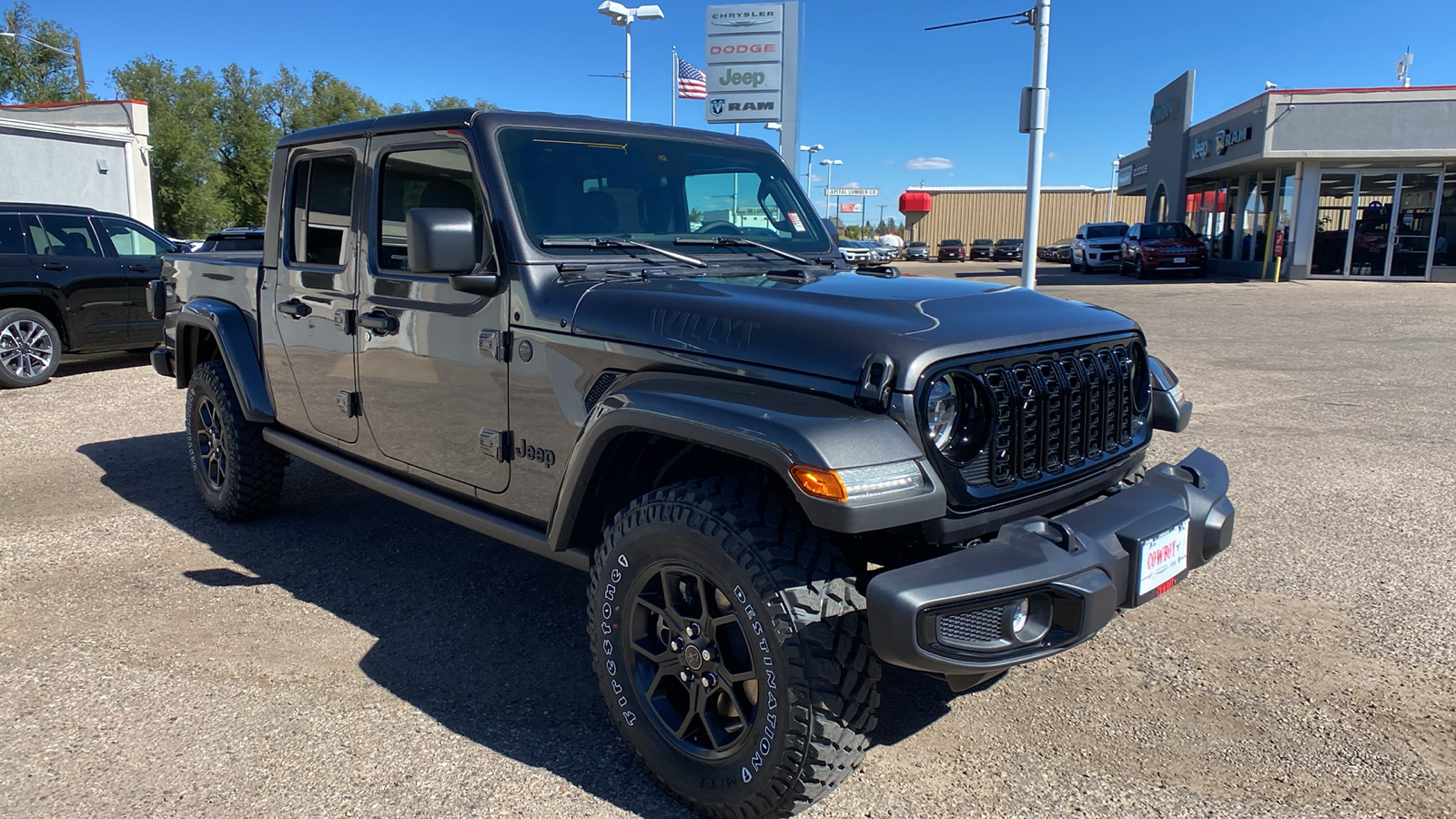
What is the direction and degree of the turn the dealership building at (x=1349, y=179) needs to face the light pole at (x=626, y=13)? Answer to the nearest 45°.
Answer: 0° — it already faces it

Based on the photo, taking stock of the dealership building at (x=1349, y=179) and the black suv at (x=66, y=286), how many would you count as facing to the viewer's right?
1

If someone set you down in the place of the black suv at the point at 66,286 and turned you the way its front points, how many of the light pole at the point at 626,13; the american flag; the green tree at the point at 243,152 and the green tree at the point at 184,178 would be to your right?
0

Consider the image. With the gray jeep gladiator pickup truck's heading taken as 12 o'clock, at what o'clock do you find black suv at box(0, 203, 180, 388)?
The black suv is roughly at 6 o'clock from the gray jeep gladiator pickup truck.

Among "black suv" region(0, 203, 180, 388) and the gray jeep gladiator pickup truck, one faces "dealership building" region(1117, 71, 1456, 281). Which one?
the black suv

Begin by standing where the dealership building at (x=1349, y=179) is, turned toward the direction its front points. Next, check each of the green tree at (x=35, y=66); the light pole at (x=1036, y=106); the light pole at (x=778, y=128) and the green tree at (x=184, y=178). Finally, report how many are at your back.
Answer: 0

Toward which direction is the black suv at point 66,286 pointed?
to the viewer's right

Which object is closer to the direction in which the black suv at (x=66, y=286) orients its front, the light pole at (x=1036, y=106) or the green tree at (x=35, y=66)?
the light pole

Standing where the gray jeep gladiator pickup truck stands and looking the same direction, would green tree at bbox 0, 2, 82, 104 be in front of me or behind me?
behind

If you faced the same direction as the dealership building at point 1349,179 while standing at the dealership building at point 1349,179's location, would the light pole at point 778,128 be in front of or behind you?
in front

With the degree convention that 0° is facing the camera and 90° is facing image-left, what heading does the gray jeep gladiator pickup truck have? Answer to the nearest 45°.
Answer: approximately 315°

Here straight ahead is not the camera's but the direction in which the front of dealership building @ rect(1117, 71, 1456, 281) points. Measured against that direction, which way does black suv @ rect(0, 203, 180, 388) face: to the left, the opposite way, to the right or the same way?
the opposite way

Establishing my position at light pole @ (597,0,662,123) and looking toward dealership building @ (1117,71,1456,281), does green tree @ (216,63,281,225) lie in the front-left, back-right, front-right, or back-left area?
back-left

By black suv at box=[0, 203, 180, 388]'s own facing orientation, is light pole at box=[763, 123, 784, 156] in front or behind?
in front

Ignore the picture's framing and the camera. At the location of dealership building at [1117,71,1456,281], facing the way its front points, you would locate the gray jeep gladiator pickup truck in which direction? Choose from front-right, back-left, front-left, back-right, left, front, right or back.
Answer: front-left

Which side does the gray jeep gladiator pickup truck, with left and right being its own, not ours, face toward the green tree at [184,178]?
back
